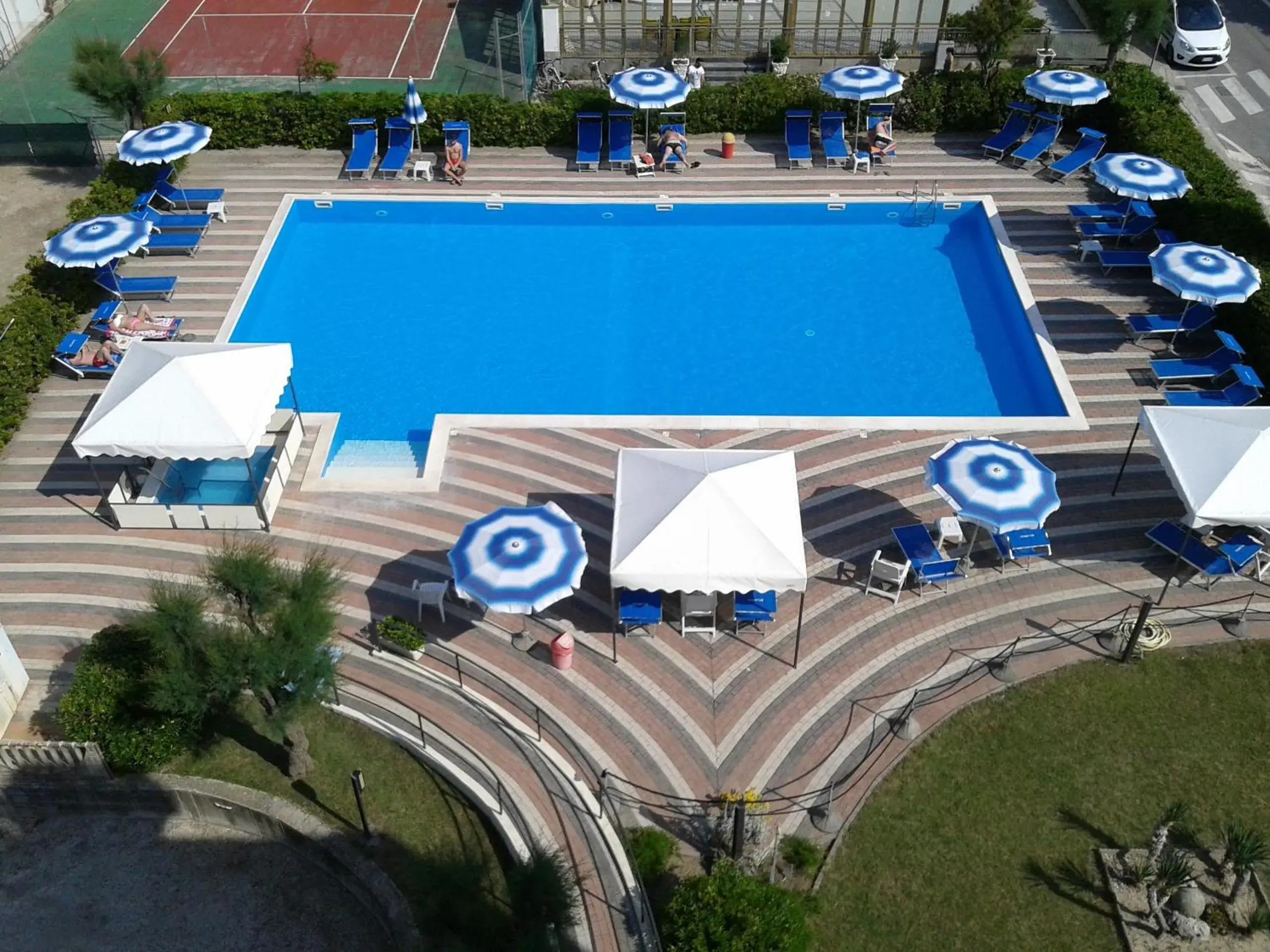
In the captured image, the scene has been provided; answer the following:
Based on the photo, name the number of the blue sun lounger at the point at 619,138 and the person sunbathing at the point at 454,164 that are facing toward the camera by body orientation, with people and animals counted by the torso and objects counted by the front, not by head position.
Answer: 2

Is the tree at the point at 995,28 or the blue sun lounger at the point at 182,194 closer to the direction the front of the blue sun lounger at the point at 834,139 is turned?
the blue sun lounger

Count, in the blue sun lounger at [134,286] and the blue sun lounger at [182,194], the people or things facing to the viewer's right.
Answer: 2

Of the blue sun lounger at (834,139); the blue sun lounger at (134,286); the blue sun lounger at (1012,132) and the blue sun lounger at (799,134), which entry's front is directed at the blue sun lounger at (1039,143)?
the blue sun lounger at (134,286)

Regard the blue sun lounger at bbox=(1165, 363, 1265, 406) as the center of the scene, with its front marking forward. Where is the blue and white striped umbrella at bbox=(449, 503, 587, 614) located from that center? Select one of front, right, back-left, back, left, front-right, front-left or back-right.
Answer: front-left

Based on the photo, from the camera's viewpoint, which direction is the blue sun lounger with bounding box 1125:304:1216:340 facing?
to the viewer's left

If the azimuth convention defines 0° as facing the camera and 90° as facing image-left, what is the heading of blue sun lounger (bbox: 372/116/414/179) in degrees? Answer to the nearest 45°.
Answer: approximately 0°

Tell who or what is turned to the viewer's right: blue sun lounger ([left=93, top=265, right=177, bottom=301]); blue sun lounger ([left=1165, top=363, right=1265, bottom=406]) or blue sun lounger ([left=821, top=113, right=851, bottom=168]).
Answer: blue sun lounger ([left=93, top=265, right=177, bottom=301])

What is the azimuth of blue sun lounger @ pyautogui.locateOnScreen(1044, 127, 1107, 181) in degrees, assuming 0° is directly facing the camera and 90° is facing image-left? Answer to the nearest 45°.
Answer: approximately 45°
